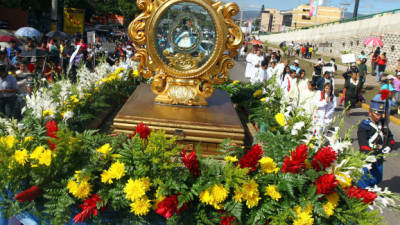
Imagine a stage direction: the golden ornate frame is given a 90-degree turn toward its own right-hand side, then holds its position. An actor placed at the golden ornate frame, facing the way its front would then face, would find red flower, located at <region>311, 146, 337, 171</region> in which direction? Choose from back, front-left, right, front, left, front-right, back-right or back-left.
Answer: back-left

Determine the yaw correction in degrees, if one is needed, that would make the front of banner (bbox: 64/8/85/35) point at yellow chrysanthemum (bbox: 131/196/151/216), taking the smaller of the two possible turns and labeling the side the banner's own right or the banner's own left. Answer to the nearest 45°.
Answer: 0° — it already faces it

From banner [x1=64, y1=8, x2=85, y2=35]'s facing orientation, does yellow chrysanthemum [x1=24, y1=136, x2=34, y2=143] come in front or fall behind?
in front

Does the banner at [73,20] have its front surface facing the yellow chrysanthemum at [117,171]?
yes

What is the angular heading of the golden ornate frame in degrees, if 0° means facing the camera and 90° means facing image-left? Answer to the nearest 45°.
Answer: approximately 0°

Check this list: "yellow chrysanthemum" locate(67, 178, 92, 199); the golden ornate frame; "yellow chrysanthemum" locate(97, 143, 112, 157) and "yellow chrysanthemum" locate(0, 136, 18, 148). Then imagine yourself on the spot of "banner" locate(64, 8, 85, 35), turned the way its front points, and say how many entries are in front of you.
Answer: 4

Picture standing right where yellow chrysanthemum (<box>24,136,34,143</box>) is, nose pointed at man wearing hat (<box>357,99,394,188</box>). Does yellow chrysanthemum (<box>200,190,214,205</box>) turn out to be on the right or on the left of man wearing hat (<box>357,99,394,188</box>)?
right

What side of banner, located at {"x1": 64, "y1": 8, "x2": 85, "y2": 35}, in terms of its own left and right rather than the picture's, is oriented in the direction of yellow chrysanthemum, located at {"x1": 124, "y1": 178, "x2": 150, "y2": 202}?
front

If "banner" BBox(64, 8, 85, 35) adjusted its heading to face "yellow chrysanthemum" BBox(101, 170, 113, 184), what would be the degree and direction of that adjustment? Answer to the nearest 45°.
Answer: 0° — it already faces it

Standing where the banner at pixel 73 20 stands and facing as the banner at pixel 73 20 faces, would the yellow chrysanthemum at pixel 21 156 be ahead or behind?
ahead

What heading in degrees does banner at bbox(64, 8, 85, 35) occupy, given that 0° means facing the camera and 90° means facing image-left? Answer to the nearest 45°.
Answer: approximately 0°

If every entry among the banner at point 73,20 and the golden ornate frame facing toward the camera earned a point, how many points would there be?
2

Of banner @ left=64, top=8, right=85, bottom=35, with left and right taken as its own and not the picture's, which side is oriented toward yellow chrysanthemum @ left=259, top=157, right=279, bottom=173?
front

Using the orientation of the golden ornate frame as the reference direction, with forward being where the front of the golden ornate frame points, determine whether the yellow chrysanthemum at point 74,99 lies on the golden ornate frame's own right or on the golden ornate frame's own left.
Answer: on the golden ornate frame's own right
